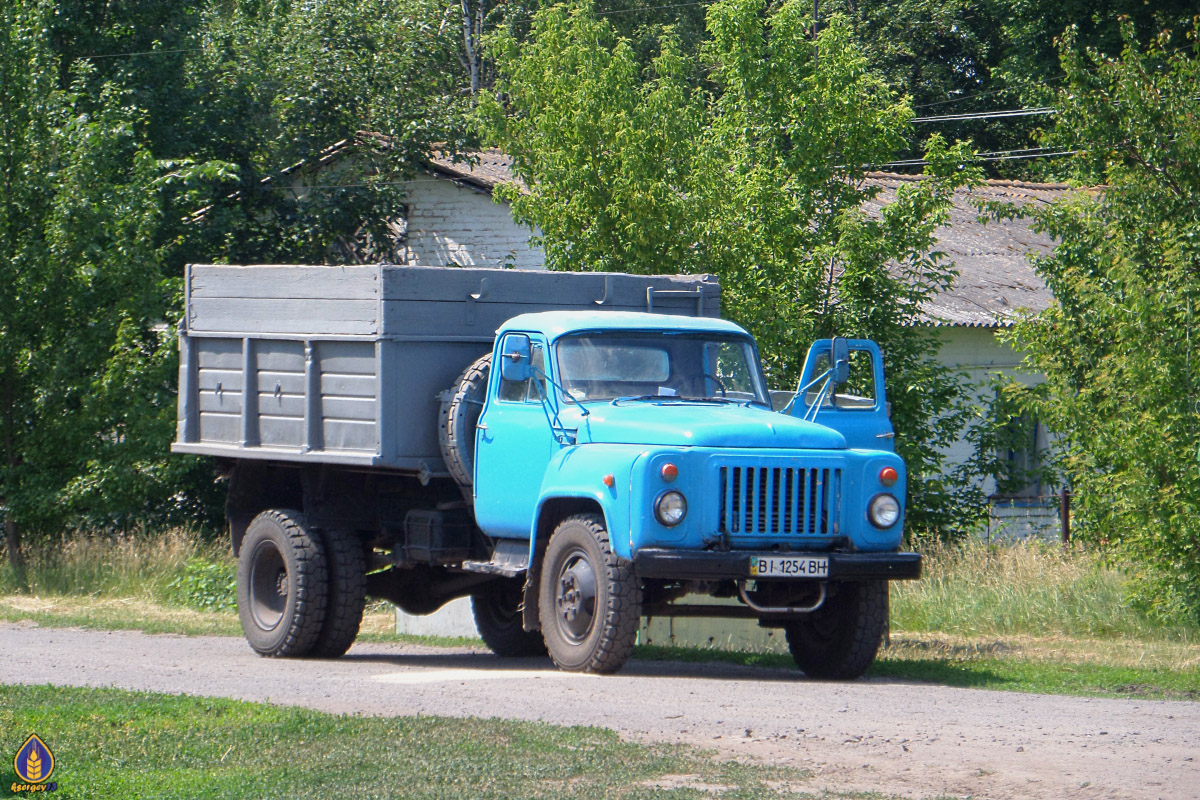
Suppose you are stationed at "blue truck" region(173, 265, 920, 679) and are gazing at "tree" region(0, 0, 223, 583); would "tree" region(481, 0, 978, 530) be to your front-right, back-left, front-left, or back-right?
front-right

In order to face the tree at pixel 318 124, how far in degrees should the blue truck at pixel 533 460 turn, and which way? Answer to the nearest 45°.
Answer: approximately 135° to its left

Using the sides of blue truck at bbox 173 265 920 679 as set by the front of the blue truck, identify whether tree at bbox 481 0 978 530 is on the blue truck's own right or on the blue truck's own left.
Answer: on the blue truck's own left

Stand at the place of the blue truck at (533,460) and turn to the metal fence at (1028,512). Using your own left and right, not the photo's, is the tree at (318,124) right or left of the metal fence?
left

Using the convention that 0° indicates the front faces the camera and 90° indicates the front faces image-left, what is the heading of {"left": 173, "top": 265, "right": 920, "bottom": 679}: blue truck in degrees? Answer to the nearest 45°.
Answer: approximately 315°

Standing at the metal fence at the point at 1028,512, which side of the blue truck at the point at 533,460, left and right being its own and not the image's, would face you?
left

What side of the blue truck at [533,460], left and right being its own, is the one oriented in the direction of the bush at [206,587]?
back

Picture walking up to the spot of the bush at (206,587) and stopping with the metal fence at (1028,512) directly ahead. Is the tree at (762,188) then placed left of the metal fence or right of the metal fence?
left

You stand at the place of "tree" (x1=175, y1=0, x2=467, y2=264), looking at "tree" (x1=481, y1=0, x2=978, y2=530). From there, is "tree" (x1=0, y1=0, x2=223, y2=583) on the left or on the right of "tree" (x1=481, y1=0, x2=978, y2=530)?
right

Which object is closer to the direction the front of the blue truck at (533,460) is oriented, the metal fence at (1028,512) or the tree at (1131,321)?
the tree

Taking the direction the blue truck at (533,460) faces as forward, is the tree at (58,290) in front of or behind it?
behind
